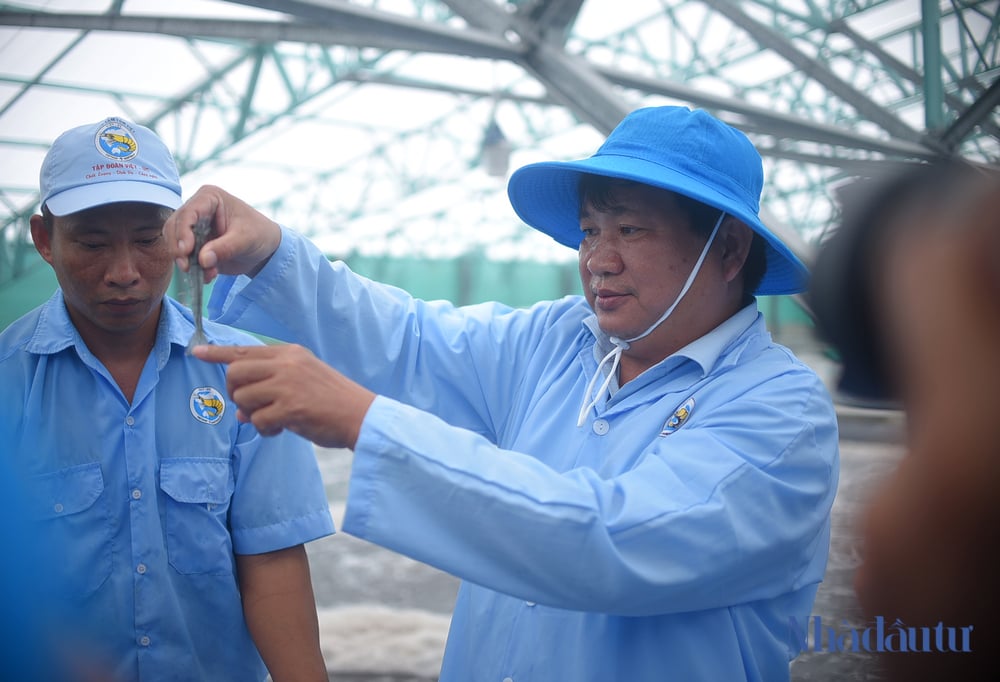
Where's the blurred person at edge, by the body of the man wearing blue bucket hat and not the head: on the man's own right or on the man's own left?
on the man's own left

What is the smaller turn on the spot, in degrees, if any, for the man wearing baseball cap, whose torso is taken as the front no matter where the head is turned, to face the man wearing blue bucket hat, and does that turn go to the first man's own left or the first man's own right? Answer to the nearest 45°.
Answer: approximately 45° to the first man's own left

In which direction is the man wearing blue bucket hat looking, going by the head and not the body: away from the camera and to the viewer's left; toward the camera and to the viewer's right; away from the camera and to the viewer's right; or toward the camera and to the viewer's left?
toward the camera and to the viewer's left

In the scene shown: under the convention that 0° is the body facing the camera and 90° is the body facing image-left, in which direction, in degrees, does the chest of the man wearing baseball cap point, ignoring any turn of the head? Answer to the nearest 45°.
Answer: approximately 0°

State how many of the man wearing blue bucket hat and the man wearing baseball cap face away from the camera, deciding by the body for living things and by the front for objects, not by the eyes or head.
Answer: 0

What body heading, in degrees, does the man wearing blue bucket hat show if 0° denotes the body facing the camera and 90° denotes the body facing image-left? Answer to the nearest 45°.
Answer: approximately 45°

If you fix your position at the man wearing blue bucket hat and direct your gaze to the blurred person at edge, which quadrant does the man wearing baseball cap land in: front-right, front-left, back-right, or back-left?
back-right
